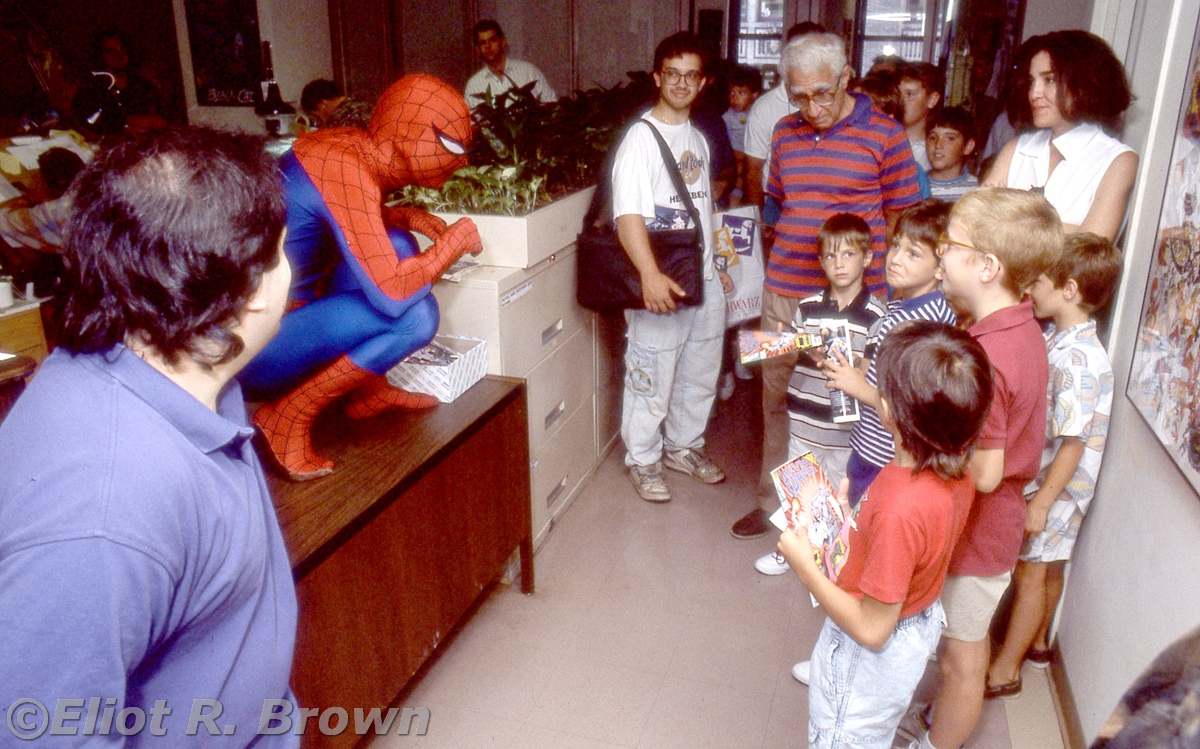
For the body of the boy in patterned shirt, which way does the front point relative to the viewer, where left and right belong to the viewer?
facing to the left of the viewer

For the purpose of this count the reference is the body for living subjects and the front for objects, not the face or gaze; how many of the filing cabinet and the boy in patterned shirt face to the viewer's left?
1

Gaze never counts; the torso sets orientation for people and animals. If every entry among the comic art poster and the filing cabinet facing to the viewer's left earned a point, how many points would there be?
1

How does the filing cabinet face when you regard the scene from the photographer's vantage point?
facing the viewer and to the right of the viewer

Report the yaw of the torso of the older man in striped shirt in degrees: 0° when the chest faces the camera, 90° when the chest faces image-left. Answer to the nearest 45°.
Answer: approximately 45°

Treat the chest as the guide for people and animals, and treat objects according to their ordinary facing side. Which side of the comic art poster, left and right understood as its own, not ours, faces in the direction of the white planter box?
front

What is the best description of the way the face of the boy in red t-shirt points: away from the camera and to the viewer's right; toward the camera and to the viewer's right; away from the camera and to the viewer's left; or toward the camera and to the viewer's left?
away from the camera and to the viewer's left

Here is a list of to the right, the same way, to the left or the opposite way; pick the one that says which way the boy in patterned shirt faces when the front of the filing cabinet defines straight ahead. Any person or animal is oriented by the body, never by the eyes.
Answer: the opposite way

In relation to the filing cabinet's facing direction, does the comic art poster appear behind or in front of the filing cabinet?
in front

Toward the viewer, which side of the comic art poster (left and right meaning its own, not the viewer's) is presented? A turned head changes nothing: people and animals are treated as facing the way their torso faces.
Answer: left
